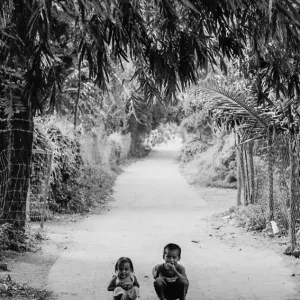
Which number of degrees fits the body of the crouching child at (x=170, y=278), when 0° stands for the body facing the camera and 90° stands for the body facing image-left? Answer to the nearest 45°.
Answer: approximately 0°

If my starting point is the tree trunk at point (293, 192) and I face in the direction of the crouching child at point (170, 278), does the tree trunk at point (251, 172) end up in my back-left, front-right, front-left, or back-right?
back-right

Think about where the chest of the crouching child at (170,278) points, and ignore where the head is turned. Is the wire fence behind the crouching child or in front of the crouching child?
behind

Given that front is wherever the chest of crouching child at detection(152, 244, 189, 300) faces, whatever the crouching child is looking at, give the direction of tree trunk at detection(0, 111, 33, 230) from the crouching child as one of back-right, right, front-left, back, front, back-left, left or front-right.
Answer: back-right

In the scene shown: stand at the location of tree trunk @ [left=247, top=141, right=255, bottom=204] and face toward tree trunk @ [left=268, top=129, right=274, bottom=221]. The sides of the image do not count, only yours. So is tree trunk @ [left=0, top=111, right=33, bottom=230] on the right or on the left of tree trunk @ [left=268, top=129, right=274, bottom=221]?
right

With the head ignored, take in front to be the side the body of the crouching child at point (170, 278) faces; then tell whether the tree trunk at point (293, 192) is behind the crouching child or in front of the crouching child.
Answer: behind
